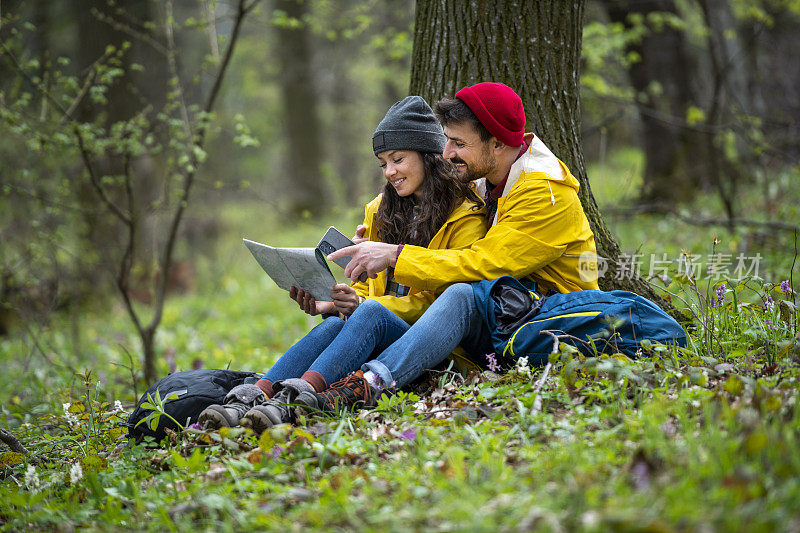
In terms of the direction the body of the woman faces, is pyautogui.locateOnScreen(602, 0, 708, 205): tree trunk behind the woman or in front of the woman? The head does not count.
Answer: behind

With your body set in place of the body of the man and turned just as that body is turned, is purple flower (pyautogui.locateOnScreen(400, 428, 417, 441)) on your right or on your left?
on your left

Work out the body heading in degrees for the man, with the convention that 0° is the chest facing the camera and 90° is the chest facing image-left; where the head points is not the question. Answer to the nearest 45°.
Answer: approximately 90°

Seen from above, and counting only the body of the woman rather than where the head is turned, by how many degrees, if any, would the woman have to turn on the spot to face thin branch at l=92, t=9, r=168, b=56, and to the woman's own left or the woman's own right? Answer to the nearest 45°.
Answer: approximately 90° to the woman's own right

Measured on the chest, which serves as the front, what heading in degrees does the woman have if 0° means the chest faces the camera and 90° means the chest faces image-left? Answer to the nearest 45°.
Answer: approximately 45°
